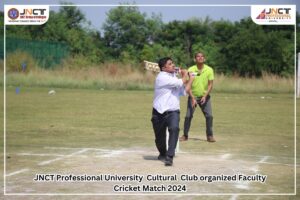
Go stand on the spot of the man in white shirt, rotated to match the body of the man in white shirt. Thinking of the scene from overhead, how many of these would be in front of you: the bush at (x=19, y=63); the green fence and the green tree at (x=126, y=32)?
0

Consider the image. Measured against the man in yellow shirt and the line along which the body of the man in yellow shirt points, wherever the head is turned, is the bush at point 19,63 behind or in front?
behind

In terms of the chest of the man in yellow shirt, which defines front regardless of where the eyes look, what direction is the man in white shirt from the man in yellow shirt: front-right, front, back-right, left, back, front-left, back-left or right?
front

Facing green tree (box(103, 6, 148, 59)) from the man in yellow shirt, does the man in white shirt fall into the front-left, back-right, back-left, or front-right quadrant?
back-left

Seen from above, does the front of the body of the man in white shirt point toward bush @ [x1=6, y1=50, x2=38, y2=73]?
no

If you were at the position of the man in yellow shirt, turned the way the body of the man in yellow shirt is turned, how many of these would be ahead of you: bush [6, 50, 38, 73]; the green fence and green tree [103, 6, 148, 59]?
0

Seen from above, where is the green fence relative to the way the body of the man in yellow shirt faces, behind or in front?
behind

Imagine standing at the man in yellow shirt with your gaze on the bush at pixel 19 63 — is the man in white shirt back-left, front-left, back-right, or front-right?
back-left

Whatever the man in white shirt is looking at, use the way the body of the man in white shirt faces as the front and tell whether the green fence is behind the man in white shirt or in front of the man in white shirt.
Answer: behind

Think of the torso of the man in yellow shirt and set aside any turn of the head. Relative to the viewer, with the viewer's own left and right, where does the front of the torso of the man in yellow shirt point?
facing the viewer

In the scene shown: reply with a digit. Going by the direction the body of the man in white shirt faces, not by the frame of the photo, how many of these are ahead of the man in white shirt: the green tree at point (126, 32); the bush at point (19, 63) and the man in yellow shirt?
0

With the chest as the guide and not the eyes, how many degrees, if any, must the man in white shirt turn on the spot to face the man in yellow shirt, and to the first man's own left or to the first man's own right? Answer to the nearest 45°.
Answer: approximately 135° to the first man's own left

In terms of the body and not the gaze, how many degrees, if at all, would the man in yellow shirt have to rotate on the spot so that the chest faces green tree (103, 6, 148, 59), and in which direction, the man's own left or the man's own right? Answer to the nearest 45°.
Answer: approximately 180°
